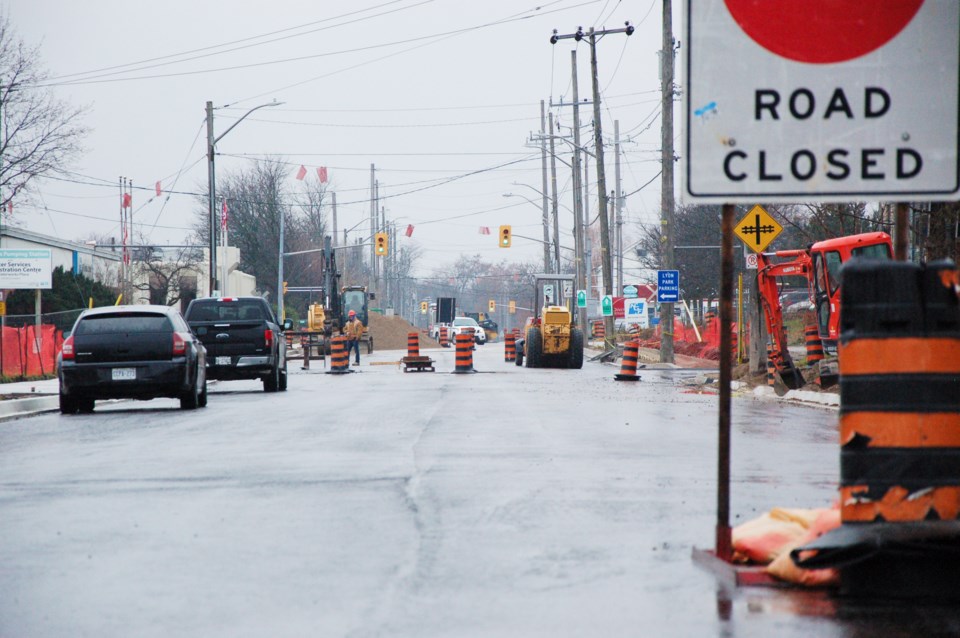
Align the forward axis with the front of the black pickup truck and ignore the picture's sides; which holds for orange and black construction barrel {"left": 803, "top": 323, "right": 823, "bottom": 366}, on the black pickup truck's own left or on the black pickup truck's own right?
on the black pickup truck's own right

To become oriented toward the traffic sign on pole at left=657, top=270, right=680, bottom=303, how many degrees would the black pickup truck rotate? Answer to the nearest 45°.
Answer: approximately 45° to its right

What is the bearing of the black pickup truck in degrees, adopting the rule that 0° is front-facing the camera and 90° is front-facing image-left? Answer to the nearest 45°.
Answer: approximately 180°

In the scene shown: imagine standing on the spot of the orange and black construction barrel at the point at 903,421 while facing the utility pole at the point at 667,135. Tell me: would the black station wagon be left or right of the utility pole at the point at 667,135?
left

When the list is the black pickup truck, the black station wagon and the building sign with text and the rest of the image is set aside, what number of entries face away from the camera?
2

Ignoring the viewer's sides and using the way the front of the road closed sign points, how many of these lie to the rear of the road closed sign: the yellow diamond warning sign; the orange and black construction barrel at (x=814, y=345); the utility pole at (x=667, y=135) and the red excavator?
4

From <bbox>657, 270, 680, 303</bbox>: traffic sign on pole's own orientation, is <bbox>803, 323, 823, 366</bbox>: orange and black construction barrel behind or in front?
in front

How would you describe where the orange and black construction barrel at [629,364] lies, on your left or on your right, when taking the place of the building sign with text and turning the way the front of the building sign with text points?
on your left

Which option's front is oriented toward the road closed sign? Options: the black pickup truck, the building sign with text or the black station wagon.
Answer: the building sign with text

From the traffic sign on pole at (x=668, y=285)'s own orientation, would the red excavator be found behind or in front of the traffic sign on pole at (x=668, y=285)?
in front

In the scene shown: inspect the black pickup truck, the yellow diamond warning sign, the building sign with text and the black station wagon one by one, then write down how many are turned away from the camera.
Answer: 2

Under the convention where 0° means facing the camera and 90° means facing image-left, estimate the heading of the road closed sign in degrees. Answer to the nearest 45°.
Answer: approximately 0°

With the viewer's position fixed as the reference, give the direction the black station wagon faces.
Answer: facing away from the viewer
